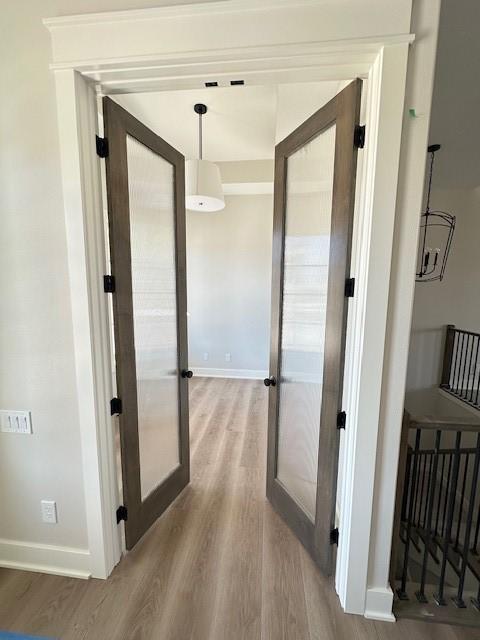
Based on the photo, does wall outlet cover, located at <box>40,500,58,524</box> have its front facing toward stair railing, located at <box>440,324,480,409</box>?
no

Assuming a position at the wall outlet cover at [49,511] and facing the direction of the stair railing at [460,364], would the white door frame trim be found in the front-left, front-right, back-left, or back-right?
front-right

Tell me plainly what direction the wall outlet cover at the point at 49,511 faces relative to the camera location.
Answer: facing the viewer and to the left of the viewer

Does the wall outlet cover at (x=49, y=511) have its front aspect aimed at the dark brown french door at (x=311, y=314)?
no

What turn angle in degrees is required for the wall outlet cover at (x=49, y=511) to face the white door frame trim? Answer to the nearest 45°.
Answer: approximately 90° to its left
